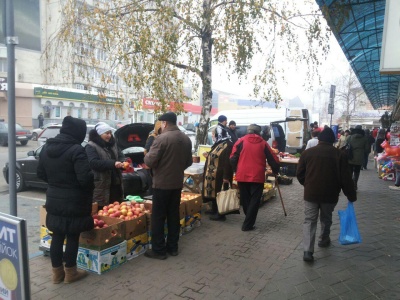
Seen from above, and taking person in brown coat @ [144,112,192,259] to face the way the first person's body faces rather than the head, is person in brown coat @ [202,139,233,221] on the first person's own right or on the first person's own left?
on the first person's own right

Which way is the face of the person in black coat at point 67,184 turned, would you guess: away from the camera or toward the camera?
away from the camera

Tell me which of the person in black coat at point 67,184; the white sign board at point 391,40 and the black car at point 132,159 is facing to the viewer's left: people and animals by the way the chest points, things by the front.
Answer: the black car

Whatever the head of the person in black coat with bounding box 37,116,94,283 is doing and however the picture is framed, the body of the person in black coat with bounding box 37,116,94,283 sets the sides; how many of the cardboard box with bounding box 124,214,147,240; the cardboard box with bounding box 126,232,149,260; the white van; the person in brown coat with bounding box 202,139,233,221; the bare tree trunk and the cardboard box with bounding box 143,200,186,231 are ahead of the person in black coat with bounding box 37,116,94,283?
6

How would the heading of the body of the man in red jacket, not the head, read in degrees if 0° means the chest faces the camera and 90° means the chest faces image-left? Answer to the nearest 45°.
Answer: approximately 180°

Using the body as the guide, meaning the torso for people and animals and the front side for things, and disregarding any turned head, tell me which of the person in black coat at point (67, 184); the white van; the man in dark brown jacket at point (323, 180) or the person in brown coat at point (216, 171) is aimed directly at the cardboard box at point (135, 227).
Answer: the person in black coat

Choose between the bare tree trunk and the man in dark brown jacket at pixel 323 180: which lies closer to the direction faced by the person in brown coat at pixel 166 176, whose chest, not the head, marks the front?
the bare tree trunk

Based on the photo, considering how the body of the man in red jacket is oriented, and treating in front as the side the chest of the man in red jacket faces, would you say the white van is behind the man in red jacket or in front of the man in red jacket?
in front

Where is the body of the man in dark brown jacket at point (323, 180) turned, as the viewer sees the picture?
away from the camera

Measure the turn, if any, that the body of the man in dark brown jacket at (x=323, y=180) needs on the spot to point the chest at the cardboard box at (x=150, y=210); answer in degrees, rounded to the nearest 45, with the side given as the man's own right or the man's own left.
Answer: approximately 90° to the man's own left

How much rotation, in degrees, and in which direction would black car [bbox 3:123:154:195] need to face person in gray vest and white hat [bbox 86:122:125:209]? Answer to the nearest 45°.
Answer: approximately 90° to its left

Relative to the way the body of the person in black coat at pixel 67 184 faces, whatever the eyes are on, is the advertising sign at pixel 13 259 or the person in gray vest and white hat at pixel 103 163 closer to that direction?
the person in gray vest and white hat

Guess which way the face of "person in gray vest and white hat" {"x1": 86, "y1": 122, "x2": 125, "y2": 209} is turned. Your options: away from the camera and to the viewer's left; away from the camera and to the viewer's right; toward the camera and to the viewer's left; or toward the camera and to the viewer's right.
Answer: toward the camera and to the viewer's right

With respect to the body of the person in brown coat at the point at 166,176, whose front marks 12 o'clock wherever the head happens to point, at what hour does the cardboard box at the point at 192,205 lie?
The cardboard box is roughly at 2 o'clock from the person in brown coat.
